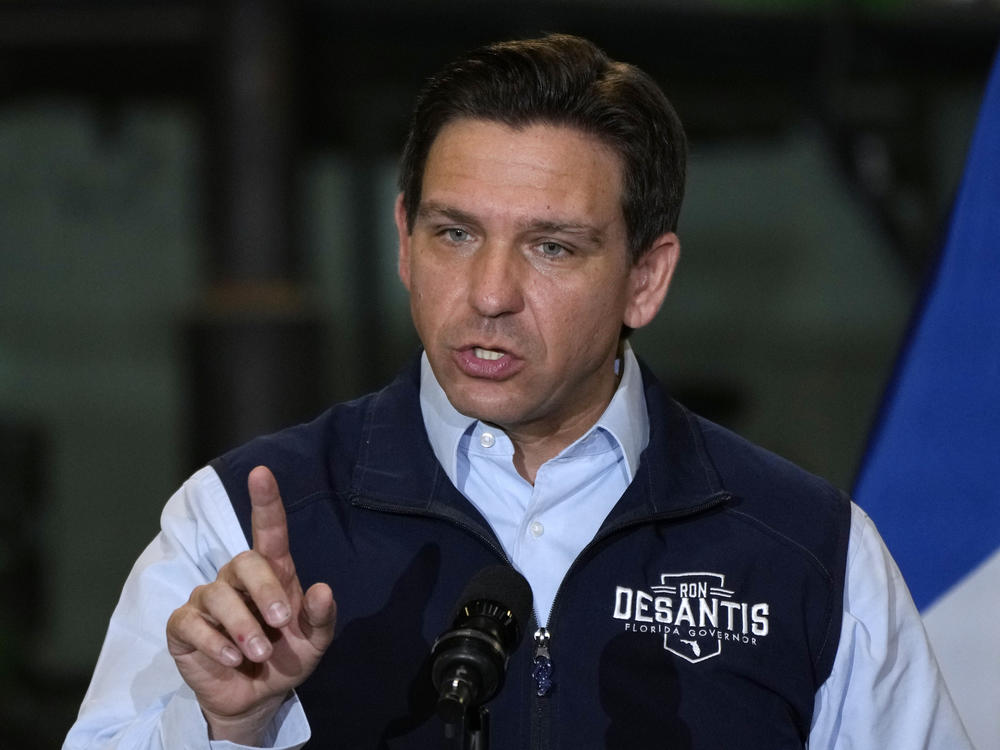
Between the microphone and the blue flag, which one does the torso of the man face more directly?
the microphone

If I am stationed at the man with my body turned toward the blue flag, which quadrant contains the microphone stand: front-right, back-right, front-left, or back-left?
back-right

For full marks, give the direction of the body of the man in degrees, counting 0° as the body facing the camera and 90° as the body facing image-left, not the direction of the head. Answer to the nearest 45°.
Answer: approximately 0°

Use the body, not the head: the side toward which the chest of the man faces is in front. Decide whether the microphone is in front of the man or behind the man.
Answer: in front
